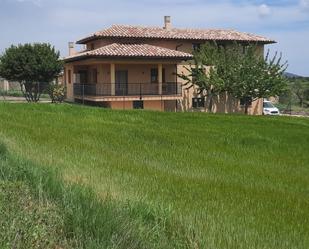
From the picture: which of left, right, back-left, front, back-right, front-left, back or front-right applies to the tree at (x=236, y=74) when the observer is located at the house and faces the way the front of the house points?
left

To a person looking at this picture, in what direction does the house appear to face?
facing the viewer

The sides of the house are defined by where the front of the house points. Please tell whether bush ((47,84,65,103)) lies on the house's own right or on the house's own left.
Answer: on the house's own right
